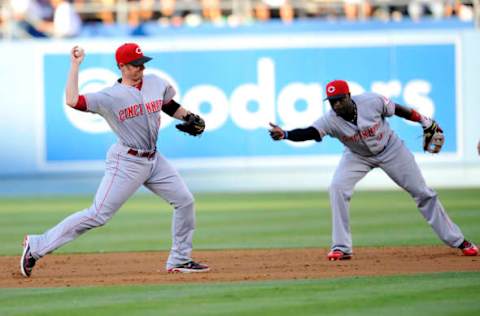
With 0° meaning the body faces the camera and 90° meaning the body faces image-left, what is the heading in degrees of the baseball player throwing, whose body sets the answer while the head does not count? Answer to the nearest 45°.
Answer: approximately 315°

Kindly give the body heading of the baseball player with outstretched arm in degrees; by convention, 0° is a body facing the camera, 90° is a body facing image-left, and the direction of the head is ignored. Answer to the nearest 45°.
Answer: approximately 0°

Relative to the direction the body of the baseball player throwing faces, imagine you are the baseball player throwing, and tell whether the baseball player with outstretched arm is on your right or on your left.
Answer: on your left

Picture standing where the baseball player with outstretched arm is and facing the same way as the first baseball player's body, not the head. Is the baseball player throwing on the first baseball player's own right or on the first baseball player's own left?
on the first baseball player's own right
